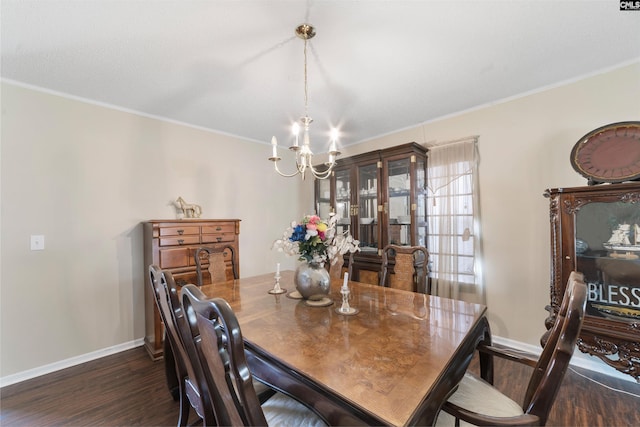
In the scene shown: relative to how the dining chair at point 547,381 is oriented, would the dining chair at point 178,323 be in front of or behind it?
in front

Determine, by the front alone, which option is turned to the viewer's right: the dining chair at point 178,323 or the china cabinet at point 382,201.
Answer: the dining chair

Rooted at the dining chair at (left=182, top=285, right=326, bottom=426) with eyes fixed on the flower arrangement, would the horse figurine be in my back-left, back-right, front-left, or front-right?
front-left

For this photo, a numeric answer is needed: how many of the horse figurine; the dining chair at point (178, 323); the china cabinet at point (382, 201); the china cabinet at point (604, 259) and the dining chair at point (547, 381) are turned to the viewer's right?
1

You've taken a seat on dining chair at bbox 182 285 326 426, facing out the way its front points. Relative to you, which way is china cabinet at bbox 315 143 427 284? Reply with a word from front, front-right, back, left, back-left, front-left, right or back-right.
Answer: front

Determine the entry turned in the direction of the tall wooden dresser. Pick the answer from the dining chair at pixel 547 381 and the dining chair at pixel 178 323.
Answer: the dining chair at pixel 547 381

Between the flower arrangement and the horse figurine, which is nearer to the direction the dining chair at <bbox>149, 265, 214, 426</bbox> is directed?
the flower arrangement

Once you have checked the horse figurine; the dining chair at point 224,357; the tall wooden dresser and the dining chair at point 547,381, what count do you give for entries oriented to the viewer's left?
2

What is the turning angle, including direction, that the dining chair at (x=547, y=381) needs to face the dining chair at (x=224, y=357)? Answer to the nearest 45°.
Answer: approximately 45° to its left

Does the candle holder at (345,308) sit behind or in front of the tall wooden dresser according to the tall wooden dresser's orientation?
in front

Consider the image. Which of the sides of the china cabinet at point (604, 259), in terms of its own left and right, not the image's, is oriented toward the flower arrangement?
front

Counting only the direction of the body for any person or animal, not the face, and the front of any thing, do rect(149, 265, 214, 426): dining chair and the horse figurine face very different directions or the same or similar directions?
very different directions

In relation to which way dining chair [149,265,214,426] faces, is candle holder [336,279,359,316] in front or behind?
in front

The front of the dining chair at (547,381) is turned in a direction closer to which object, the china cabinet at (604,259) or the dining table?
the dining table

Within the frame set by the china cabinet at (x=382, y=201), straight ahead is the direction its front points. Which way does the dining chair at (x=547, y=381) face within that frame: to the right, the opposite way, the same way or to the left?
to the right

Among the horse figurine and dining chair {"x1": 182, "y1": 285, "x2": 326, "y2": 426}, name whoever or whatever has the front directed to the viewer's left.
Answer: the horse figurine

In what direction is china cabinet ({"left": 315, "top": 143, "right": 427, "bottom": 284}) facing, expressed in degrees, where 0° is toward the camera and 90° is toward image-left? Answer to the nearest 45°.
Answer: approximately 45°

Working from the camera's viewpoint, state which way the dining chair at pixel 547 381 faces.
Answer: facing to the left of the viewer

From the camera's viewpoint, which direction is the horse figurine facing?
to the viewer's left

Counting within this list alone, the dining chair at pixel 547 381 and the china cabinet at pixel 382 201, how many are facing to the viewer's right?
0
